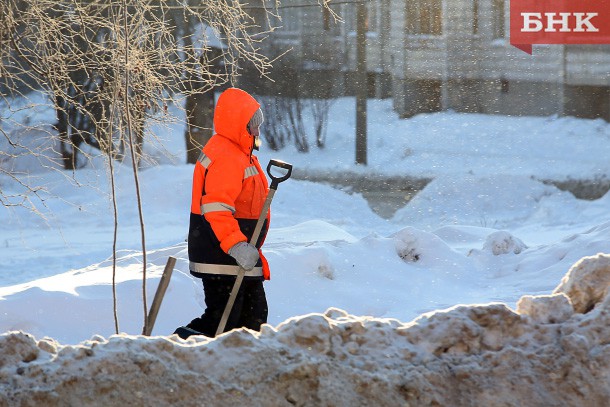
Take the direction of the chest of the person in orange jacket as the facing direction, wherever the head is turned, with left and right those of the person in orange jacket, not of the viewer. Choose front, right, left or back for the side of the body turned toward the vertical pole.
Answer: left

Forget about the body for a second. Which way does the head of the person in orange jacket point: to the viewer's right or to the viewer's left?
to the viewer's right

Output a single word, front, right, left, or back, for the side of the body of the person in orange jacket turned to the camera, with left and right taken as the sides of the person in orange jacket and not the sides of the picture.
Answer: right

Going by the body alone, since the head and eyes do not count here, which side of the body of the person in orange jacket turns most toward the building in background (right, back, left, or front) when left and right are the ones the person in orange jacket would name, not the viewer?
left

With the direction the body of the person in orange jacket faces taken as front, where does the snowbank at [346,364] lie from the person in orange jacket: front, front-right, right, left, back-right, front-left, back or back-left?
right
